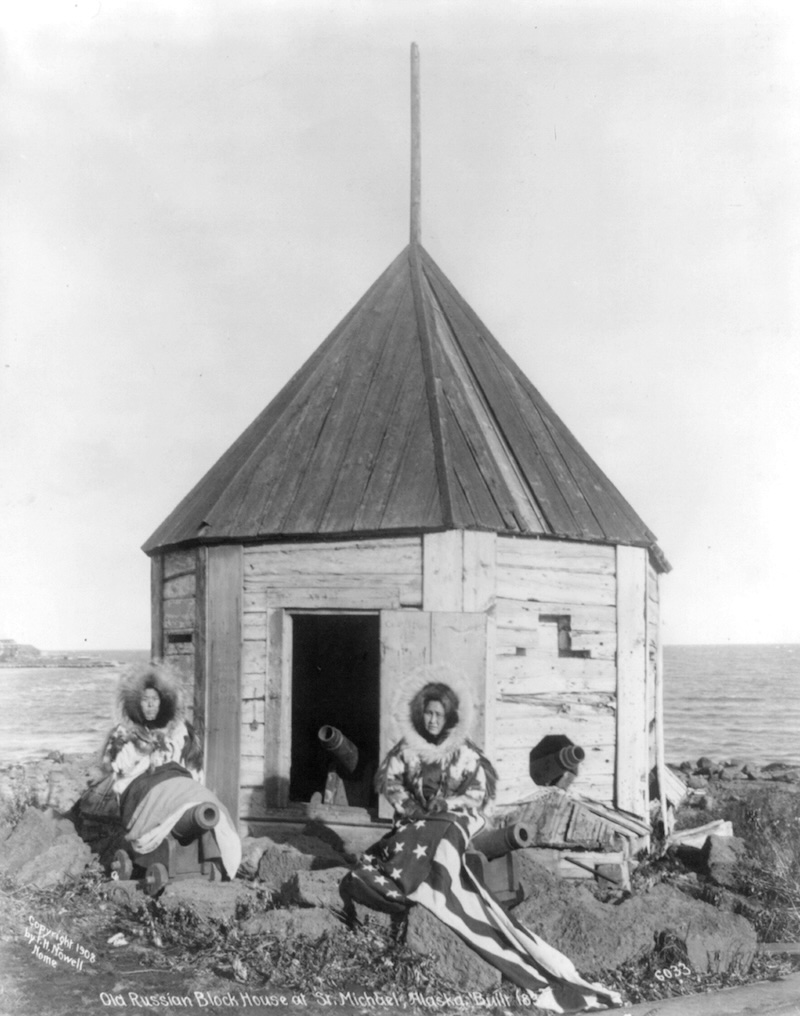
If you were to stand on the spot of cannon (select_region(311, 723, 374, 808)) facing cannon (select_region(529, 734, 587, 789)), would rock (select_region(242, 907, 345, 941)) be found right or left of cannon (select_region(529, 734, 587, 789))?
right

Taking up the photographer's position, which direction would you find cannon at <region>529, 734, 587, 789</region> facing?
facing the viewer and to the right of the viewer

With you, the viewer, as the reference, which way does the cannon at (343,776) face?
facing the viewer and to the left of the viewer

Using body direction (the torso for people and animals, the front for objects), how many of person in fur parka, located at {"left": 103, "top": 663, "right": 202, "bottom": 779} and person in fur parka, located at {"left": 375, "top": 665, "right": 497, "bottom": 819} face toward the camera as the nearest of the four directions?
2

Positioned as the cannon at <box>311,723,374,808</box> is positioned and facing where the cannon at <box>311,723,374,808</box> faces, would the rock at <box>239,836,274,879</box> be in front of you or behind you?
in front

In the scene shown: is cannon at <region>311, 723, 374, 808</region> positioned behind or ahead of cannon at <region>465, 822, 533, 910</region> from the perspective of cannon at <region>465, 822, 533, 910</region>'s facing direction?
behind
